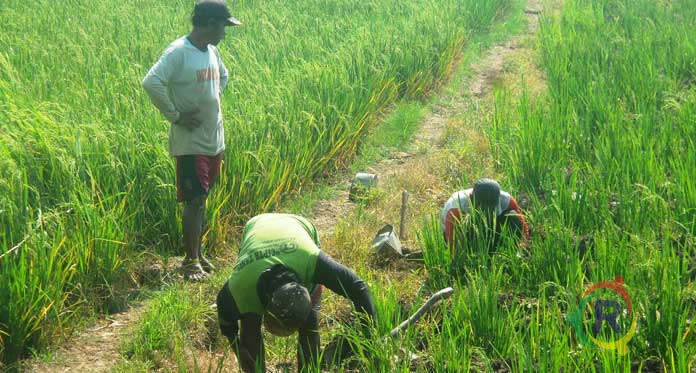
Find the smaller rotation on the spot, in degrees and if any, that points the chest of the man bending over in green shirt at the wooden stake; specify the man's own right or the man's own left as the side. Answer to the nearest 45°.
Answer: approximately 135° to the man's own left

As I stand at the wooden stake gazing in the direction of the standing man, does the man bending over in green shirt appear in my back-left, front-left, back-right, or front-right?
front-left

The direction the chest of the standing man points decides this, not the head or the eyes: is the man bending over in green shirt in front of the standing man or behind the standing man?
in front

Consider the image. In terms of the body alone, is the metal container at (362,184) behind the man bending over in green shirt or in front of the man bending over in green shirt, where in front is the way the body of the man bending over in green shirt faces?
behind

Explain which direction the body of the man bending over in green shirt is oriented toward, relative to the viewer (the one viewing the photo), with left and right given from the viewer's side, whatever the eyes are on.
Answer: facing the viewer

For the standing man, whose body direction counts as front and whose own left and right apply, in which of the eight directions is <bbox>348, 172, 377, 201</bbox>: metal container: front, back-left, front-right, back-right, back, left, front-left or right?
left

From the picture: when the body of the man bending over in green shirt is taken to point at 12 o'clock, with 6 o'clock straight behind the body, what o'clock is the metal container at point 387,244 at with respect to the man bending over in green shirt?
The metal container is roughly at 7 o'clock from the man bending over in green shirt.

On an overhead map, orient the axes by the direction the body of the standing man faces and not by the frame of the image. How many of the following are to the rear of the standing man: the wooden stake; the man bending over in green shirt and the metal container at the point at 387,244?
0

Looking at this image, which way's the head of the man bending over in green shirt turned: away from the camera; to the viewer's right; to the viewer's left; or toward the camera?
toward the camera

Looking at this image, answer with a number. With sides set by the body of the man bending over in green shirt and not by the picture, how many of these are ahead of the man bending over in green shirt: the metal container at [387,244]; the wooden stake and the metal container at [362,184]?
0

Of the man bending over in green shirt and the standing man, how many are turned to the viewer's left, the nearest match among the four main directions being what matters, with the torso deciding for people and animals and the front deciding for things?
0

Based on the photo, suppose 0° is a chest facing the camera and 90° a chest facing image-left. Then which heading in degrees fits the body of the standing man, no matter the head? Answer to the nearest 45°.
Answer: approximately 315°

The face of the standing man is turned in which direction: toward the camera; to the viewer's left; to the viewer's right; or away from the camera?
to the viewer's right
